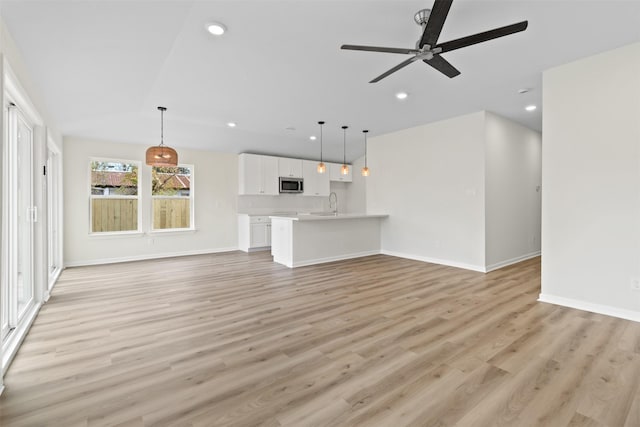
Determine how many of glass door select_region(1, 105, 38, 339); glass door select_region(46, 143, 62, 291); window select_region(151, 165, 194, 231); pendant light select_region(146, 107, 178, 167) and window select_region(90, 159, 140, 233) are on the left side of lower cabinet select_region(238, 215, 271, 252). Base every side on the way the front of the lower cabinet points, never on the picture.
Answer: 0

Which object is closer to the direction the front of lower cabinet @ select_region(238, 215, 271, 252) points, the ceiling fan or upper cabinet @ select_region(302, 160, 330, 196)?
the ceiling fan

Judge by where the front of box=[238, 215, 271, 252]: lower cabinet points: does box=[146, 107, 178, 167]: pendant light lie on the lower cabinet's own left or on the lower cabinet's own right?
on the lower cabinet's own right

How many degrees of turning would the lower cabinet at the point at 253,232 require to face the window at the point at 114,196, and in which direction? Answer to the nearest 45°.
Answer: approximately 135° to its right

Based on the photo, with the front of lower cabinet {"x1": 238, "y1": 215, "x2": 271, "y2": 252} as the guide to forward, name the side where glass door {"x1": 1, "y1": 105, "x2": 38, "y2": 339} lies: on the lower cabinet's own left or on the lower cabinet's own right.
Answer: on the lower cabinet's own right

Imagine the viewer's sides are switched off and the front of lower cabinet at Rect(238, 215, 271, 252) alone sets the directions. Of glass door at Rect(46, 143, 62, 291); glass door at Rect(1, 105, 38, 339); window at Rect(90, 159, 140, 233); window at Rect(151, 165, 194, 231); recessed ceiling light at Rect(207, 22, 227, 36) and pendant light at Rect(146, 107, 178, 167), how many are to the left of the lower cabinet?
0

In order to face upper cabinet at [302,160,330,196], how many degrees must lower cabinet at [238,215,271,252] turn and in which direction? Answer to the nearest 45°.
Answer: approximately 45° to its left

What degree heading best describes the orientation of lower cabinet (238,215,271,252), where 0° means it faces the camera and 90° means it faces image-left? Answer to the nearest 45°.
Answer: approximately 315°

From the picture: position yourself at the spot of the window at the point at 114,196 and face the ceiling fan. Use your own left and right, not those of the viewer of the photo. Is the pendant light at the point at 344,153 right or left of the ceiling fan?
left

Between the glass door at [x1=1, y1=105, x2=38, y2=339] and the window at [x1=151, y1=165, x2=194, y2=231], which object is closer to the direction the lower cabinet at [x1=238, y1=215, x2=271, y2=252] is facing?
the glass door

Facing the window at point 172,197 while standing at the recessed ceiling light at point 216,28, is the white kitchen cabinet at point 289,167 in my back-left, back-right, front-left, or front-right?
front-right

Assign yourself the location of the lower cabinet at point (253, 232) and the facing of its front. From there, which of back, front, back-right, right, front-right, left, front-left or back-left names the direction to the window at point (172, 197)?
back-right

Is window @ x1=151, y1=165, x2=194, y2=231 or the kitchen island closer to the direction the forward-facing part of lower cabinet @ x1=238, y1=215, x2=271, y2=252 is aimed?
the kitchen island

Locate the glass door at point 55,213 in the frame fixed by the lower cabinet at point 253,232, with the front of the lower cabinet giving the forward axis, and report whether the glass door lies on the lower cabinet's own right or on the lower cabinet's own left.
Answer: on the lower cabinet's own right
